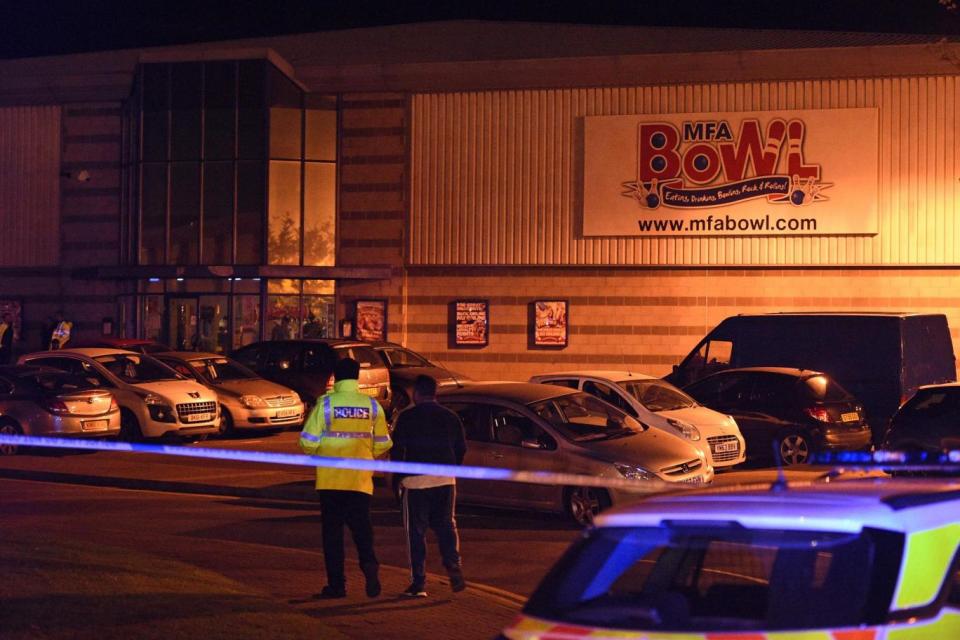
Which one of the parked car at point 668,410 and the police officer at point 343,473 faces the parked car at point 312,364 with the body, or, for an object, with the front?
the police officer

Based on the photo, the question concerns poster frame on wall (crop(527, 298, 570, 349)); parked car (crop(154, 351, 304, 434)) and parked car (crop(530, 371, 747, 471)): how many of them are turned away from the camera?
0

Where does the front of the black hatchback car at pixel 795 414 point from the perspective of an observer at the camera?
facing away from the viewer and to the left of the viewer

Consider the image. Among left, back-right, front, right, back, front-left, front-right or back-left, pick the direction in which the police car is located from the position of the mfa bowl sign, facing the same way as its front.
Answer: front

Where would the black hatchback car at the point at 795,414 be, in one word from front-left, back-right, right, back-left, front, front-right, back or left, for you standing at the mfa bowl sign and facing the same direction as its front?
front

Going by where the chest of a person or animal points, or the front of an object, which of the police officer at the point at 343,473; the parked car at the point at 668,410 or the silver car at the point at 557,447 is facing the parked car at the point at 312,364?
the police officer

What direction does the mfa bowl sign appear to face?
toward the camera

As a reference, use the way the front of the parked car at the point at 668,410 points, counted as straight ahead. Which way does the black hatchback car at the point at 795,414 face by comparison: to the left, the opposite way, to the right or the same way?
the opposite way

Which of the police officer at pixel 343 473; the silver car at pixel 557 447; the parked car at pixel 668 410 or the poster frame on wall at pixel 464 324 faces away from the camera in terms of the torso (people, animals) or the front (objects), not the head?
the police officer

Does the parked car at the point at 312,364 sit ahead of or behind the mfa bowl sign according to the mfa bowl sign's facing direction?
ahead

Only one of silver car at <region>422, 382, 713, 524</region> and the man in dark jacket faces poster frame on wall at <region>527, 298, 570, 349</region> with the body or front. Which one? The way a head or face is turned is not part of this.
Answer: the man in dark jacket

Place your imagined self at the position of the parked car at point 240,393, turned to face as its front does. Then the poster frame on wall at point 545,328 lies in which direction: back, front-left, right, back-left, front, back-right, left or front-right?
left

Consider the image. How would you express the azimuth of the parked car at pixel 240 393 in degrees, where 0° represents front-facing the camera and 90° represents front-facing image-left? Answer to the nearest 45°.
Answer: approximately 315°

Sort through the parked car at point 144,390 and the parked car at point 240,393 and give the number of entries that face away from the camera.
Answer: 0

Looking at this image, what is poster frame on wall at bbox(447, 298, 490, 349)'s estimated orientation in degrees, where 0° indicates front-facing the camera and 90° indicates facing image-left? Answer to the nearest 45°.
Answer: approximately 0°

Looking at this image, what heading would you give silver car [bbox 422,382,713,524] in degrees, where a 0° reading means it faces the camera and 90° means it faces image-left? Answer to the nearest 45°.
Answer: approximately 315°

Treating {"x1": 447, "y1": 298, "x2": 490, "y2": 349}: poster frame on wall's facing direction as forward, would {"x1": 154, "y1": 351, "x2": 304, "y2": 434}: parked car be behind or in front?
in front
